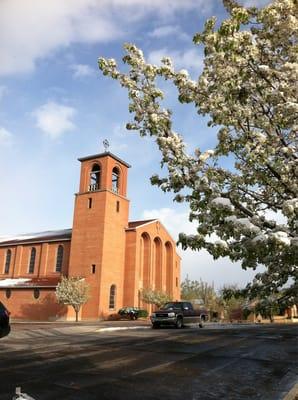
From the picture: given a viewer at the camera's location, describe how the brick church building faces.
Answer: facing the viewer and to the right of the viewer

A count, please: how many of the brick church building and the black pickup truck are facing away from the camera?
0

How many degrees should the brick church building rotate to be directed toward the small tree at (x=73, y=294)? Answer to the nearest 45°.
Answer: approximately 45° to its right

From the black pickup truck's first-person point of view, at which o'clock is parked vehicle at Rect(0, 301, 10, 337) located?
The parked vehicle is roughly at 11 o'clock from the black pickup truck.

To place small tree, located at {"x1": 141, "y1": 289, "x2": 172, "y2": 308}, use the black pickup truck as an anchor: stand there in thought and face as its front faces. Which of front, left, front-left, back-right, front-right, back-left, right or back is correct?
back-right

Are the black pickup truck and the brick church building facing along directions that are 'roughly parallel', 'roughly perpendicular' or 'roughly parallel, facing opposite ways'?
roughly perpendicular

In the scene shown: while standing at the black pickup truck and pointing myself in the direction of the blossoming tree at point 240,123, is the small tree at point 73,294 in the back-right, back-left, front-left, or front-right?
back-right

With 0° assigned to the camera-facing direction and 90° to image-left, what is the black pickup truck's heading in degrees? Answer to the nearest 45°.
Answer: approximately 45°
